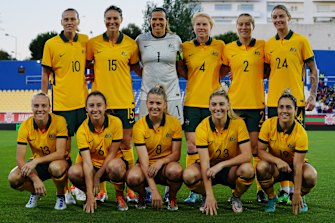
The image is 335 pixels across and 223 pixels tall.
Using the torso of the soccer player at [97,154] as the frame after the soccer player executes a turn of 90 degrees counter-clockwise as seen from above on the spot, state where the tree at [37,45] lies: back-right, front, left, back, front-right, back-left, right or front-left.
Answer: left

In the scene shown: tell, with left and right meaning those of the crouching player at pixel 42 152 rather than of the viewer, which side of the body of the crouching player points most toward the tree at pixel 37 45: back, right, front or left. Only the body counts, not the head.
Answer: back

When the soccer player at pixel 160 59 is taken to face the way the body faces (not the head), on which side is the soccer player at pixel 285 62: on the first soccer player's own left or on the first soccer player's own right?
on the first soccer player's own left

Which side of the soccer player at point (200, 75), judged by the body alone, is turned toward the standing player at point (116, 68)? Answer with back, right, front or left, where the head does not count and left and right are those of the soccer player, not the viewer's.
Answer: right

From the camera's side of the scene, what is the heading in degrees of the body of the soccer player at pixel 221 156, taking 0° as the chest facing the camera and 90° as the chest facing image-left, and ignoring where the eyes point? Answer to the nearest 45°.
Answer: approximately 0°

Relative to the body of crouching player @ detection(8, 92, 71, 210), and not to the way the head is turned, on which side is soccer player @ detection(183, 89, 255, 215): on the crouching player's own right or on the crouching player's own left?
on the crouching player's own left

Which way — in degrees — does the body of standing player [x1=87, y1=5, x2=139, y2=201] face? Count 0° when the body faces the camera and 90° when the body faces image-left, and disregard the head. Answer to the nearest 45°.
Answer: approximately 0°
